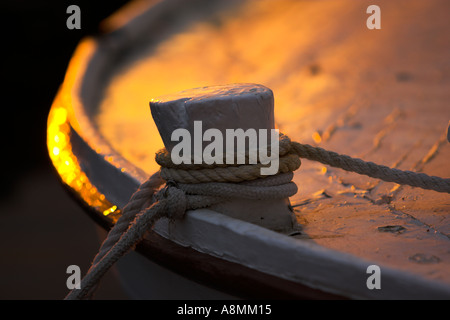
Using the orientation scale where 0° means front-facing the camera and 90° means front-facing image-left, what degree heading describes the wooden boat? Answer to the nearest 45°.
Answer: approximately 90°
